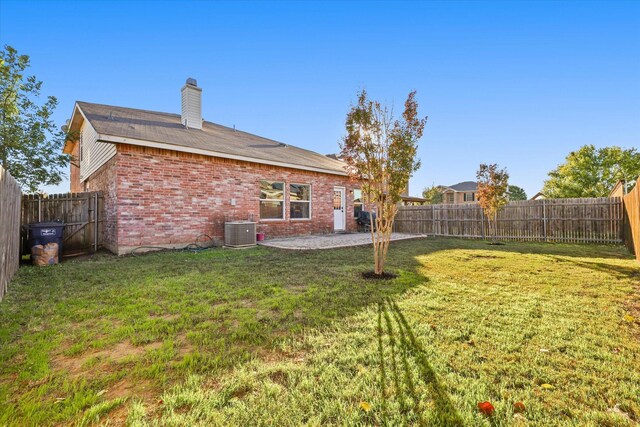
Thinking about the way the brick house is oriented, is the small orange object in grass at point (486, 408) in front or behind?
behind

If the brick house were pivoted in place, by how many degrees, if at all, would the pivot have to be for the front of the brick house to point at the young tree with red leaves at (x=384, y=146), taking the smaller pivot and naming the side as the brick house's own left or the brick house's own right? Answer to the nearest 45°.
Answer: approximately 180°

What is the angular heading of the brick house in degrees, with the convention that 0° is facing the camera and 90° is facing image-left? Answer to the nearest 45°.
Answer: approximately 135°

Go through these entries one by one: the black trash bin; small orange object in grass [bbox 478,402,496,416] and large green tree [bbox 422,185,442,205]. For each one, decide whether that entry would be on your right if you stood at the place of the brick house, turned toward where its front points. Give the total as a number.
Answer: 1

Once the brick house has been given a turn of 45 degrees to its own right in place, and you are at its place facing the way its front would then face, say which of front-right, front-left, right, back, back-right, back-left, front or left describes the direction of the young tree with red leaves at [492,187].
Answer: right

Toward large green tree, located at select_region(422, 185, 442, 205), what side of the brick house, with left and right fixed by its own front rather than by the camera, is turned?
right

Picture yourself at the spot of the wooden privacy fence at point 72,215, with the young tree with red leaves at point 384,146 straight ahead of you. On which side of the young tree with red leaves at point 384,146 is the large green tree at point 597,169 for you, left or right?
left

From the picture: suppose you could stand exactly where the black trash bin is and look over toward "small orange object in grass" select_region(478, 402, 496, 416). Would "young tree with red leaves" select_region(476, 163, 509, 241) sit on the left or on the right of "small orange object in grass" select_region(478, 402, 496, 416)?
left

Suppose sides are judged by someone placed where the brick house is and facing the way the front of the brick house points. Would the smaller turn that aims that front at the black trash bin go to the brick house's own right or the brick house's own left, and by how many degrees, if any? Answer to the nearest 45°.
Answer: approximately 90° to the brick house's own left
